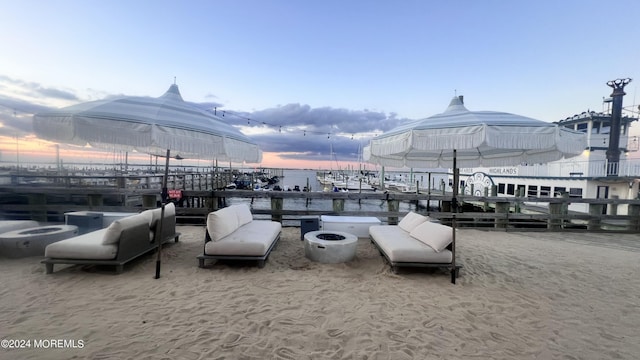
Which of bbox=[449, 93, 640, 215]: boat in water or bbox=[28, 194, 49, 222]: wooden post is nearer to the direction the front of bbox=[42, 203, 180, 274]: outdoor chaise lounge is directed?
the wooden post

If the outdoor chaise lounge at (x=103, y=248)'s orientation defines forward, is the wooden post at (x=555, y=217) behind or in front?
behind

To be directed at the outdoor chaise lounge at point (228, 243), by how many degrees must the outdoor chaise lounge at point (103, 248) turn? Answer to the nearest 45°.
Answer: approximately 180°

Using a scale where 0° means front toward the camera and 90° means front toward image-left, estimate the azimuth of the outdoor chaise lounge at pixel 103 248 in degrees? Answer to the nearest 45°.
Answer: approximately 135°

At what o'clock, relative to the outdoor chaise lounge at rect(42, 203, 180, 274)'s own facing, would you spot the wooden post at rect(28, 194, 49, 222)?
The wooden post is roughly at 1 o'clock from the outdoor chaise lounge.

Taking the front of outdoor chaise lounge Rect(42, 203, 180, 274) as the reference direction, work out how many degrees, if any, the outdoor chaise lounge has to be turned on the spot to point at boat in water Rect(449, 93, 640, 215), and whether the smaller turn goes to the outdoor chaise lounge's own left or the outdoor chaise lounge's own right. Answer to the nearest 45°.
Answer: approximately 135° to the outdoor chaise lounge's own right

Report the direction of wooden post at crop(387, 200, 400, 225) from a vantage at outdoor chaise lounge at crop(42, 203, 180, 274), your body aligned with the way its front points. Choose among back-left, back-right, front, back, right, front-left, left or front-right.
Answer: back-right

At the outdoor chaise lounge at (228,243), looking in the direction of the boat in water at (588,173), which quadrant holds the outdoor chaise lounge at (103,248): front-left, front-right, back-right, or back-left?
back-left

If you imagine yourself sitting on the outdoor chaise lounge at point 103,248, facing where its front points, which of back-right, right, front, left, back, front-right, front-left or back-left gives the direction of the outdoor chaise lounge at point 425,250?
back
